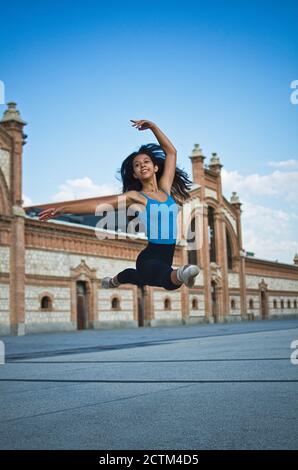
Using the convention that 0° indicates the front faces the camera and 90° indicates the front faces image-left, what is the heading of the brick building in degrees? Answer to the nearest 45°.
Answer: approximately 315°
